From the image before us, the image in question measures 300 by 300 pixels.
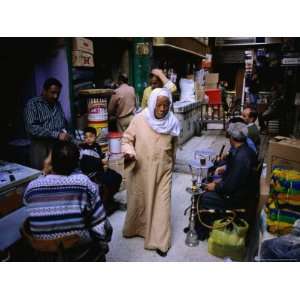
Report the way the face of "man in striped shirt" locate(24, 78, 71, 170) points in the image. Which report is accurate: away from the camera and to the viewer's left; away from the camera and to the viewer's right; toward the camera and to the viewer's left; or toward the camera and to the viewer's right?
toward the camera and to the viewer's right

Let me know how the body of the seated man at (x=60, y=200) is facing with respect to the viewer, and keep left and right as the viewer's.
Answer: facing away from the viewer

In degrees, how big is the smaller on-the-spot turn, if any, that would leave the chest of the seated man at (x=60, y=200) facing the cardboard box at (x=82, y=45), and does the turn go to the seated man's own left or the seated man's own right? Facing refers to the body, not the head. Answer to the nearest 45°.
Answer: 0° — they already face it

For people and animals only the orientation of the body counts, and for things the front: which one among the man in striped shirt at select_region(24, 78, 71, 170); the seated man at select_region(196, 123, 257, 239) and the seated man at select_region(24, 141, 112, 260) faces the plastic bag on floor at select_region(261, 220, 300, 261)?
the man in striped shirt

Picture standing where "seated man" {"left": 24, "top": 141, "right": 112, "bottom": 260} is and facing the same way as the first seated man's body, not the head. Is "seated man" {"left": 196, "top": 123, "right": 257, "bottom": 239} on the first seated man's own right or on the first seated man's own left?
on the first seated man's own right

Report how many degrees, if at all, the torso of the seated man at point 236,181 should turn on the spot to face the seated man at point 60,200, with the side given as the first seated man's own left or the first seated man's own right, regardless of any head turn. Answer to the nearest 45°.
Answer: approximately 45° to the first seated man's own left

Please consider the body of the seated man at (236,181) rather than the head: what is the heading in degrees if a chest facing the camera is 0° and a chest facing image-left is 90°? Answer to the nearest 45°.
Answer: approximately 90°

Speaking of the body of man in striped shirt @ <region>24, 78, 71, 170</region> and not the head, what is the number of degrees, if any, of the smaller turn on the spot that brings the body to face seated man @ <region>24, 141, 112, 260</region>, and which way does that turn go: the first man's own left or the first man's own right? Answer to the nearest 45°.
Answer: approximately 45° to the first man's own right

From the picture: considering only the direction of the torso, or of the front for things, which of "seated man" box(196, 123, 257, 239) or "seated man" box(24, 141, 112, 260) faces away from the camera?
"seated man" box(24, 141, 112, 260)
